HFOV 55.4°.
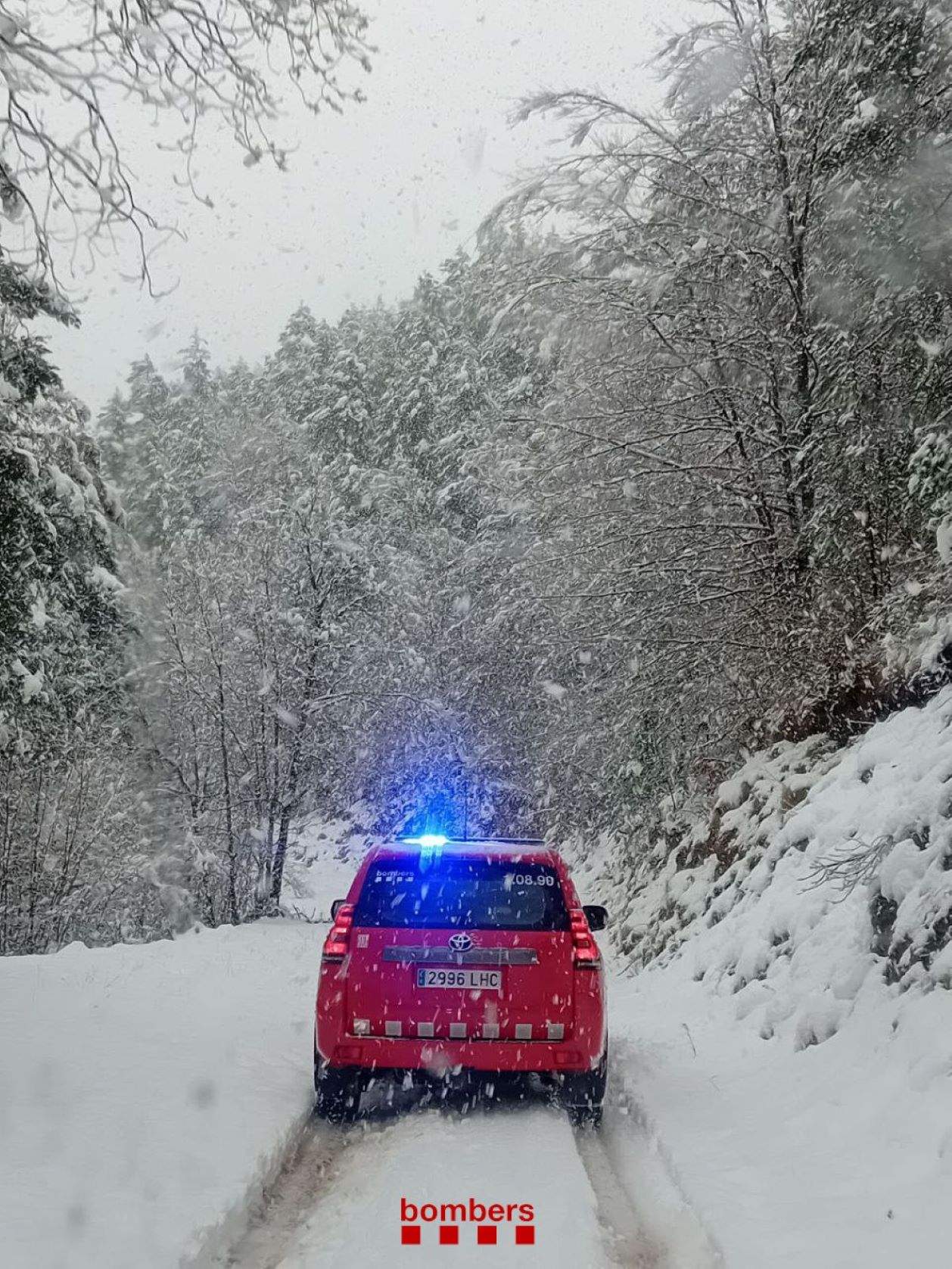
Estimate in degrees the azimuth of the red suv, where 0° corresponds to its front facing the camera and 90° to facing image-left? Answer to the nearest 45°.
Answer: approximately 180°
